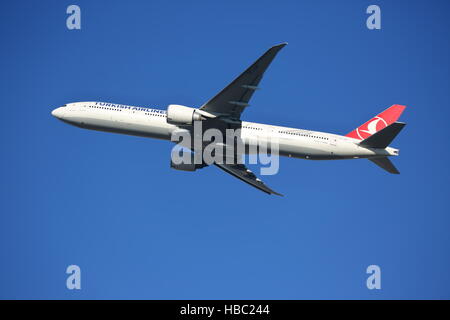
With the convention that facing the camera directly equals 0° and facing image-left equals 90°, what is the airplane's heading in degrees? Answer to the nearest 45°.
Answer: approximately 90°
